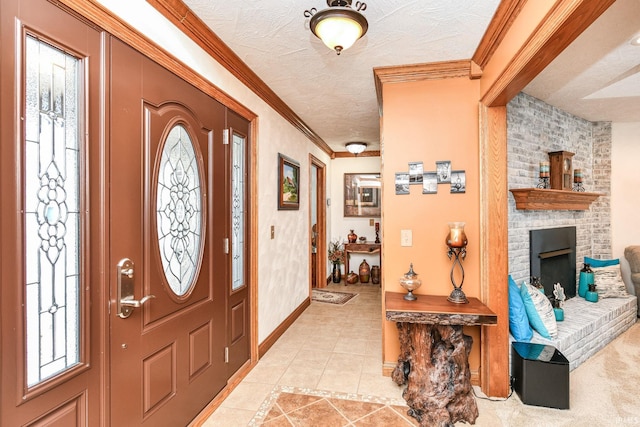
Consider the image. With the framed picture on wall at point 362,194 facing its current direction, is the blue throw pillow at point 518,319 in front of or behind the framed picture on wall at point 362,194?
in front

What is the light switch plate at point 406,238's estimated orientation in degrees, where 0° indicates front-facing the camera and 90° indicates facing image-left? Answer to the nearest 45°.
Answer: approximately 0°

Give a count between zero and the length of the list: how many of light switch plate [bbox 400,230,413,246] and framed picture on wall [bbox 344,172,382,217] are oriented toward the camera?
2

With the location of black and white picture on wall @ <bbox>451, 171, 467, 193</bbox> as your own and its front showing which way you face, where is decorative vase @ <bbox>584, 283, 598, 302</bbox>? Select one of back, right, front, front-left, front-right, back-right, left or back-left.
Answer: back-left

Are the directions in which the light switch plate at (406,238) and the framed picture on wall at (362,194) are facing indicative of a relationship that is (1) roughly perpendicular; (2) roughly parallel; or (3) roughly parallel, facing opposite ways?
roughly parallel

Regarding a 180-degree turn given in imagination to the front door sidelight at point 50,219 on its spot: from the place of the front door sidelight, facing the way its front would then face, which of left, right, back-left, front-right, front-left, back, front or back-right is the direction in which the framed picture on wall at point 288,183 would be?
right

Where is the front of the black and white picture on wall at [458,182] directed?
toward the camera

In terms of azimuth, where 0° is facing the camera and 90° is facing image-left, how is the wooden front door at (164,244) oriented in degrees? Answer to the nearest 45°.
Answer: approximately 315°

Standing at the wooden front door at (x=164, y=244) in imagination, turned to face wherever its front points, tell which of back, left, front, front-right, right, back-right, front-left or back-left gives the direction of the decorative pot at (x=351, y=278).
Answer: left

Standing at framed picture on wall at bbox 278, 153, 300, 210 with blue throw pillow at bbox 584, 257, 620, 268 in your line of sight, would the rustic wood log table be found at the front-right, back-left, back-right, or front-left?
front-right

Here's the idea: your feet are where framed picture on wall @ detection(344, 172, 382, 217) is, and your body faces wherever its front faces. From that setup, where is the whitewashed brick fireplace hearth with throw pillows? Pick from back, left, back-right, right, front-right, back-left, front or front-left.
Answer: front-left

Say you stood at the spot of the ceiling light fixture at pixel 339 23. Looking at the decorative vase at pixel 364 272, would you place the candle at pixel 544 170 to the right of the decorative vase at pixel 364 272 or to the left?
right

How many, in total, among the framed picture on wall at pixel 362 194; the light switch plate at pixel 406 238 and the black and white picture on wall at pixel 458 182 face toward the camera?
3

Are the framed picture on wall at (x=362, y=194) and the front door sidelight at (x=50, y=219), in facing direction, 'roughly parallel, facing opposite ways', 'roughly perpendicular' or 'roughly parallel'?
roughly perpendicular

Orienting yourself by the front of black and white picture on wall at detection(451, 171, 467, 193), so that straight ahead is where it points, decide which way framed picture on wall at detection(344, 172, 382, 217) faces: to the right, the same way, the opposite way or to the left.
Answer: the same way
